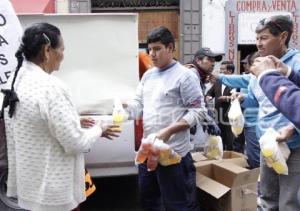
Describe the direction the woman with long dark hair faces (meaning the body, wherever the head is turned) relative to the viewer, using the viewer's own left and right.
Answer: facing away from the viewer and to the right of the viewer

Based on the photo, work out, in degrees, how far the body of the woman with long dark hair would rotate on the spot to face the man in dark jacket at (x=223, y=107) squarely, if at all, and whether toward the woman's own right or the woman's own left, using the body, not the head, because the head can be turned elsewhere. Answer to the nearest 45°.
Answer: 0° — they already face them

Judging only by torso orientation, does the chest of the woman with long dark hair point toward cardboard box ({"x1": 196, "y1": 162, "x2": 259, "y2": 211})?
yes

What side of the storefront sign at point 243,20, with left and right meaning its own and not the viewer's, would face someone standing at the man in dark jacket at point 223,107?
front

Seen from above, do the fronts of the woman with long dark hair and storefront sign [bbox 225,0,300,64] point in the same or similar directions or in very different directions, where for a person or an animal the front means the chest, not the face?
very different directions

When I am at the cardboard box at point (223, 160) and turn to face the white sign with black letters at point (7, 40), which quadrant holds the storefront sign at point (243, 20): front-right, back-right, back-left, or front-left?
back-right

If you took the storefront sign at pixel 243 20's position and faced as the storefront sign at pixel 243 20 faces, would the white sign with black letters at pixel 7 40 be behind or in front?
in front

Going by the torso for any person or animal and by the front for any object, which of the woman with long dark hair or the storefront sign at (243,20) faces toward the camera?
the storefront sign

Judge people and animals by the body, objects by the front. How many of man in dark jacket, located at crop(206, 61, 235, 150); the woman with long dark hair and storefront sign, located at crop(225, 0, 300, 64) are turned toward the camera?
2

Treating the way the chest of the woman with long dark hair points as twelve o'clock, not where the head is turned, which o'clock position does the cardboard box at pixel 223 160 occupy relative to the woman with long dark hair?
The cardboard box is roughly at 12 o'clock from the woman with long dark hair.

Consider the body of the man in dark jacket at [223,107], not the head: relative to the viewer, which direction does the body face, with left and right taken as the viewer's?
facing the viewer

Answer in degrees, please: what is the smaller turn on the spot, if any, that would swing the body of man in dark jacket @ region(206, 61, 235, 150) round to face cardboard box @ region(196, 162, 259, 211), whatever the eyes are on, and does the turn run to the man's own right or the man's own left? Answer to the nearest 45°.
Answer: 0° — they already face it

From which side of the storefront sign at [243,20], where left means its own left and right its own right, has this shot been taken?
front

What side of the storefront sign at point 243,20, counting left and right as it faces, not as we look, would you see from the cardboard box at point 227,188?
front
